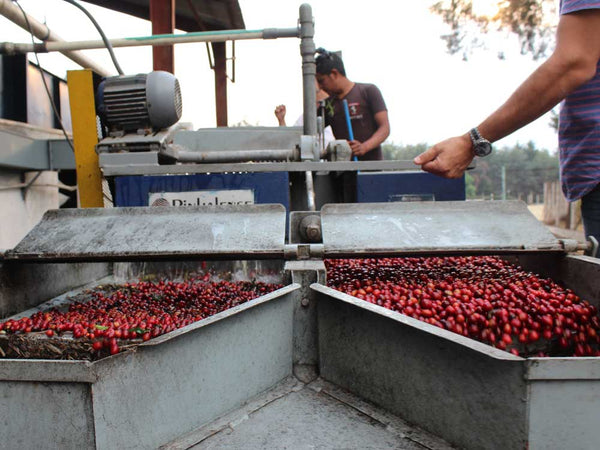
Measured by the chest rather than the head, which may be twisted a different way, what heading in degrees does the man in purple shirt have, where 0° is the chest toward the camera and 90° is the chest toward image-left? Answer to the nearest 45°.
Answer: approximately 90°

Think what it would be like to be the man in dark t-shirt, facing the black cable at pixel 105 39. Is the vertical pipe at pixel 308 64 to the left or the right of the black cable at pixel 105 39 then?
left

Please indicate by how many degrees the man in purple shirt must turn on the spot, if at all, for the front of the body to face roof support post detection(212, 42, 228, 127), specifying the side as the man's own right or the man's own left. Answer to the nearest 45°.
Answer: approximately 45° to the man's own right

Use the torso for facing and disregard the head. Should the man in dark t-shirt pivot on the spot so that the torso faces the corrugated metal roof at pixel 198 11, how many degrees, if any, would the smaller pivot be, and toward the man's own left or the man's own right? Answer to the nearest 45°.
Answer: approximately 90° to the man's own right

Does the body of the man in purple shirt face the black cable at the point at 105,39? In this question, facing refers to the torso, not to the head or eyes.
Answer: yes

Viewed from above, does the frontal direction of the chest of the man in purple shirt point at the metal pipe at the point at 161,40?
yes

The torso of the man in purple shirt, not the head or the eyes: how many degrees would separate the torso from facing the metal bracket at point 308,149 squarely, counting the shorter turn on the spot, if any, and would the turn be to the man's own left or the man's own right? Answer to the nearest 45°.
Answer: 0° — they already face it
